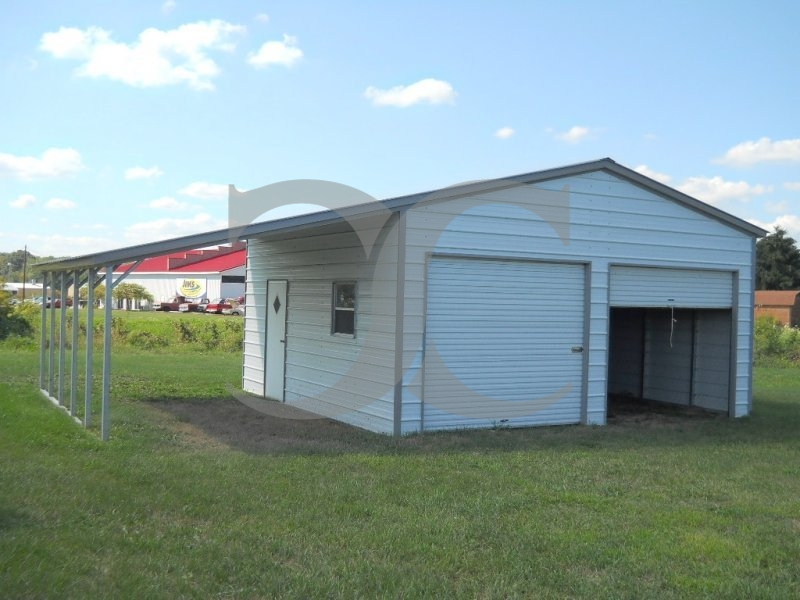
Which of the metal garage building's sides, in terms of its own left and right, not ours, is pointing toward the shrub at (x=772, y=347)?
left

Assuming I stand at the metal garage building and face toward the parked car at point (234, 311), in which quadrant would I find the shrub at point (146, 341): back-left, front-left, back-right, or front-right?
front-left

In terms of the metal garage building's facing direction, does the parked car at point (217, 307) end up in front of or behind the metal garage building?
behind

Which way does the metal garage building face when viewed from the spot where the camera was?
facing the viewer and to the right of the viewer

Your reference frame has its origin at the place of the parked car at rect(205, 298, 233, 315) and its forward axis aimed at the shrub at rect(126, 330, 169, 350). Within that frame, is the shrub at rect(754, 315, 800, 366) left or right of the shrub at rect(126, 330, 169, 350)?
left

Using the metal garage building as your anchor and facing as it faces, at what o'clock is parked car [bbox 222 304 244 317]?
The parked car is roughly at 7 o'clock from the metal garage building.

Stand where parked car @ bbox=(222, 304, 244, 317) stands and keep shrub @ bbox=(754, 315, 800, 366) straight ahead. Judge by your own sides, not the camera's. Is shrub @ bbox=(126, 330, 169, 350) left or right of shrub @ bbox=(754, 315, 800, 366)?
right

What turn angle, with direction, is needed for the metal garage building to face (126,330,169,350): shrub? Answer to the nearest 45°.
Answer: approximately 180°
